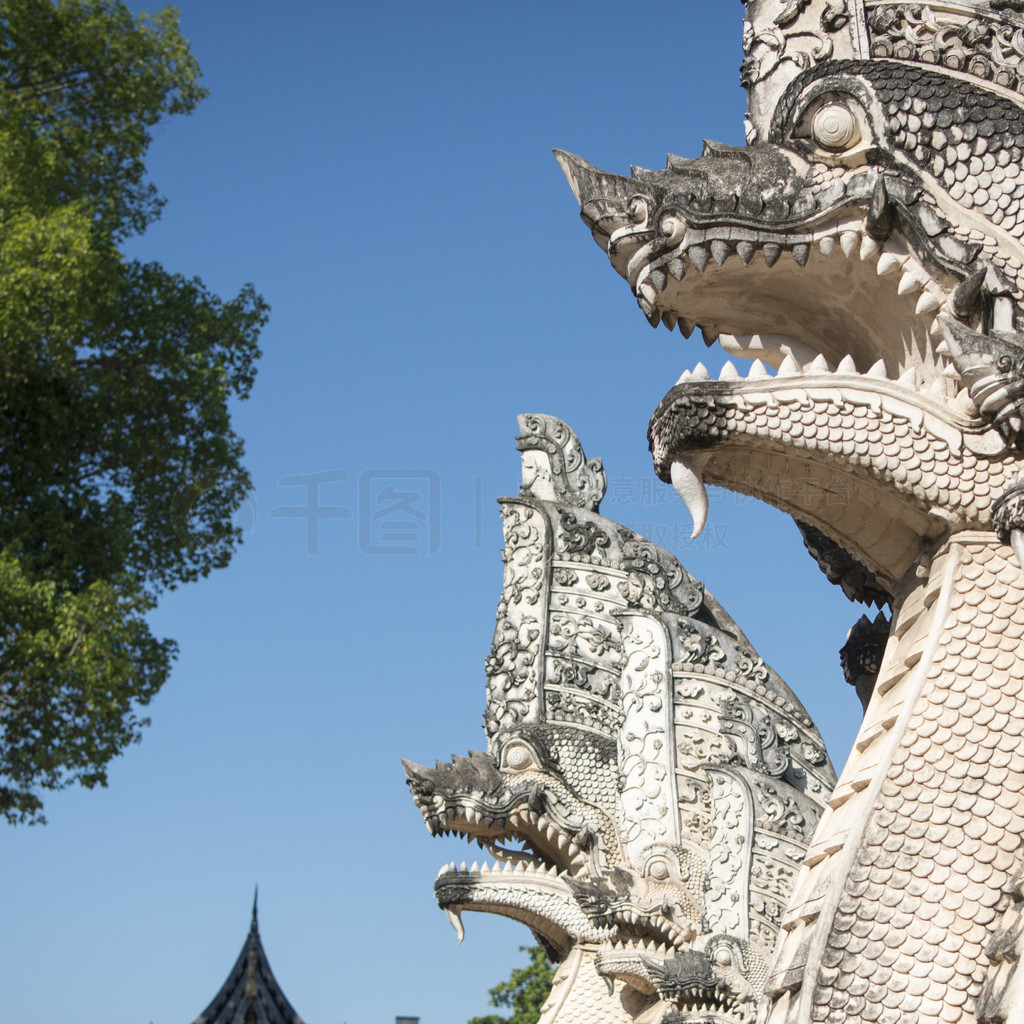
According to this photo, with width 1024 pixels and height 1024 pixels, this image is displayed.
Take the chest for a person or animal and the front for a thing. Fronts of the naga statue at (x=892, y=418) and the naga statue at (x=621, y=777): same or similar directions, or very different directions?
same or similar directions

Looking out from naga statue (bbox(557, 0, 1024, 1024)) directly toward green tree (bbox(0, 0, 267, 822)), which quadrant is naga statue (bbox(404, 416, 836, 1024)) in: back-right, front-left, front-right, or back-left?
front-right

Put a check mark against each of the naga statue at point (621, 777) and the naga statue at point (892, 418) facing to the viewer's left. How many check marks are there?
2

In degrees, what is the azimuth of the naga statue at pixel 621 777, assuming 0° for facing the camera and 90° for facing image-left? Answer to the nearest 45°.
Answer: approximately 90°

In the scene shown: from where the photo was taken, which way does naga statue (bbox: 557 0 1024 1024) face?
to the viewer's left

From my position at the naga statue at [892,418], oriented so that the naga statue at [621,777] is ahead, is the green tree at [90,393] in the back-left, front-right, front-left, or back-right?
front-left
